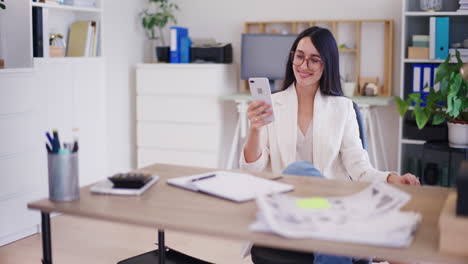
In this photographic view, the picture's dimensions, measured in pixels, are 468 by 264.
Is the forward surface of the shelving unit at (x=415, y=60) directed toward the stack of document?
yes

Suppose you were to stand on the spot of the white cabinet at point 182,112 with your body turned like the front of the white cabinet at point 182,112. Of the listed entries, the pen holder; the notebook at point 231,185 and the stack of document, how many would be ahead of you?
3

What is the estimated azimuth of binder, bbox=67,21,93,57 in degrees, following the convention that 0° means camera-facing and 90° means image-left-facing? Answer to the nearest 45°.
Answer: approximately 315°

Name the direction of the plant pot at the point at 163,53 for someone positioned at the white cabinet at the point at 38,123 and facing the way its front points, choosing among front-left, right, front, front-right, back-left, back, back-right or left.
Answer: left

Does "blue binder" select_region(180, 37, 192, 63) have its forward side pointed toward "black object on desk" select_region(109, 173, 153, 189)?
yes

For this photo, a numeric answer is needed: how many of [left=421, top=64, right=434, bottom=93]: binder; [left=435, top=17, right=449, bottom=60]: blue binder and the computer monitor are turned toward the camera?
3

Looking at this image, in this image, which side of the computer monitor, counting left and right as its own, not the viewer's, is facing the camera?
front

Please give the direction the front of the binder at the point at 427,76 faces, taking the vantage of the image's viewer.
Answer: facing the viewer

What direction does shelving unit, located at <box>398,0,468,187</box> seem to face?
toward the camera

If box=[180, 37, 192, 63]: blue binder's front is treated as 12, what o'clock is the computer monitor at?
The computer monitor is roughly at 10 o'clock from the blue binder.

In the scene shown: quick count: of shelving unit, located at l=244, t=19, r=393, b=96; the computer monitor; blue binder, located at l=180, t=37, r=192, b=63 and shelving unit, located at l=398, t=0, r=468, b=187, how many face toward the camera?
4

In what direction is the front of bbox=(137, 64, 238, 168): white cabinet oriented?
toward the camera

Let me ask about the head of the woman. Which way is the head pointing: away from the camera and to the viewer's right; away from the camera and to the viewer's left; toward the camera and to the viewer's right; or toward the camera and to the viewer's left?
toward the camera and to the viewer's left
